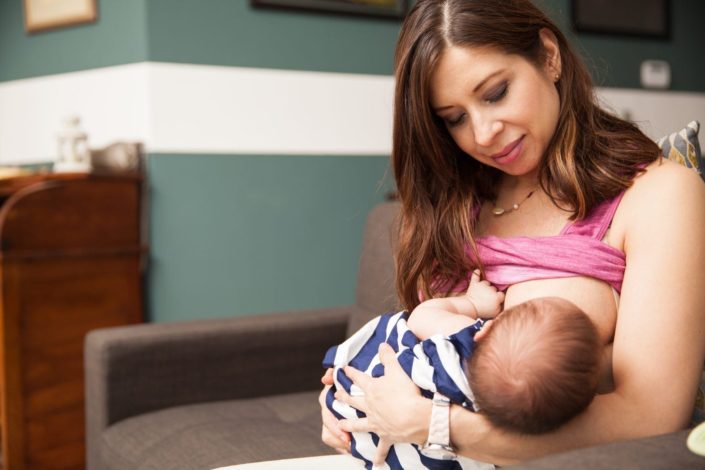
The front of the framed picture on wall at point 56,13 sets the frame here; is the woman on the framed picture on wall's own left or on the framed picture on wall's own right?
on the framed picture on wall's own left

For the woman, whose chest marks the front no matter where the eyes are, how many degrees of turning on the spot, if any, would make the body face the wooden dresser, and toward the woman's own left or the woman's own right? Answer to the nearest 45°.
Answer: approximately 90° to the woman's own right

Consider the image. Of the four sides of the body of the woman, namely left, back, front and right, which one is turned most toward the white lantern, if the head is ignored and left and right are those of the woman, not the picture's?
right
